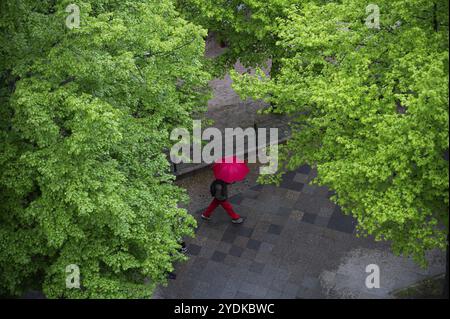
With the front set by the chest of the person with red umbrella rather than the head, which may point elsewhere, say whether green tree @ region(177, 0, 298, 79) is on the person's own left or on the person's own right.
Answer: on the person's own left

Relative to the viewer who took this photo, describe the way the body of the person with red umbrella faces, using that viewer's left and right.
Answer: facing to the right of the viewer

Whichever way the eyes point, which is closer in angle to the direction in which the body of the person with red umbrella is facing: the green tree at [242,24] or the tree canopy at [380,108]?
the tree canopy

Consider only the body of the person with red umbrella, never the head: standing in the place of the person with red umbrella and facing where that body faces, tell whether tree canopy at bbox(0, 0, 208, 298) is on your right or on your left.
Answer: on your right
